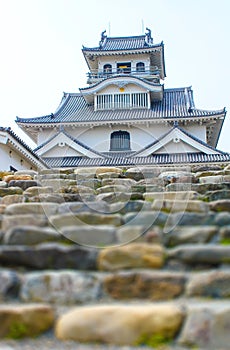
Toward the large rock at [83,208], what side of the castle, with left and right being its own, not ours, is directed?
front

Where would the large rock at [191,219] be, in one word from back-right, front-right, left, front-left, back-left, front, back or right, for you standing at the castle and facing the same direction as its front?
front

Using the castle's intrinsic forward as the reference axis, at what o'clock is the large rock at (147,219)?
The large rock is roughly at 12 o'clock from the castle.

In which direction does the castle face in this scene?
toward the camera

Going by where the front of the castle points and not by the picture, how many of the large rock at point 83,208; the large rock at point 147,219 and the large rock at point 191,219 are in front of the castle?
3
